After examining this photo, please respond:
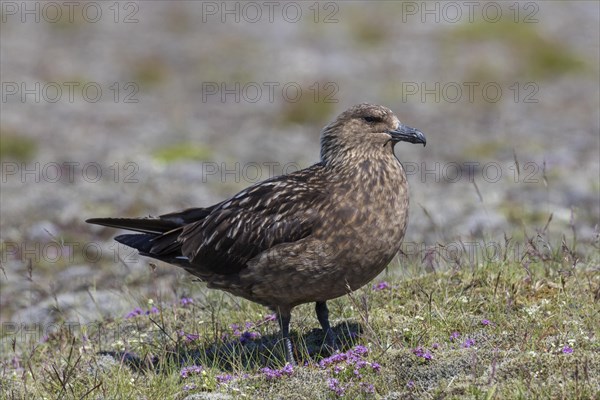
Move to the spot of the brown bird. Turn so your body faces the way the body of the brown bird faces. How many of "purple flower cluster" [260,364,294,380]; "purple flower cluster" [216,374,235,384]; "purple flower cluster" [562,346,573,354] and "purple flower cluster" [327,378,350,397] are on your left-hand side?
0

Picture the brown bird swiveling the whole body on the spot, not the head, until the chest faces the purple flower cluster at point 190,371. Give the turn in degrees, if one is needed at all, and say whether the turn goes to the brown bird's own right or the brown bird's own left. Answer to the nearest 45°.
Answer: approximately 135° to the brown bird's own right

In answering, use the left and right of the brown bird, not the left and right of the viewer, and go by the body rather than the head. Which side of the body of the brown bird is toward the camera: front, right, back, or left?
right

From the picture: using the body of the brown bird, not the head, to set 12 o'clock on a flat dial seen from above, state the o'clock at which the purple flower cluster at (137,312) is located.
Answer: The purple flower cluster is roughly at 7 o'clock from the brown bird.

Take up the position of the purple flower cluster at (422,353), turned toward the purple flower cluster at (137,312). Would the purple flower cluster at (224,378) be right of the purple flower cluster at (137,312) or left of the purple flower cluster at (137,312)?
left

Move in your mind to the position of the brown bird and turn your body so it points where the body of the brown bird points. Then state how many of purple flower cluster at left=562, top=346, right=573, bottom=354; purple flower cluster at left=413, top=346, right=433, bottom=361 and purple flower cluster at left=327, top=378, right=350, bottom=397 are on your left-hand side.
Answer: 0

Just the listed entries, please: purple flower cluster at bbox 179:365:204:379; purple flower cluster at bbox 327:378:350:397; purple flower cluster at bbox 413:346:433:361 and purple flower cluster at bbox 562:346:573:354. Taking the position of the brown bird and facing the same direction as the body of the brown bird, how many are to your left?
0

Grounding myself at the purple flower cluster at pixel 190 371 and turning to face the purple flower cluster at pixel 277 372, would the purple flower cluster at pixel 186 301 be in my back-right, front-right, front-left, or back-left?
back-left

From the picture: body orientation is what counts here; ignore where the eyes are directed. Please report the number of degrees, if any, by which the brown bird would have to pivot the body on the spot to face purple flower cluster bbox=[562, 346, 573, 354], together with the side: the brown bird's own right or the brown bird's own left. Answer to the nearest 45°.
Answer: approximately 45° to the brown bird's own right

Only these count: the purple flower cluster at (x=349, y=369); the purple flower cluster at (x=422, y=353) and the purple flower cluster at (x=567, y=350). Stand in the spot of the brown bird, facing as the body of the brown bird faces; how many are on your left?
0

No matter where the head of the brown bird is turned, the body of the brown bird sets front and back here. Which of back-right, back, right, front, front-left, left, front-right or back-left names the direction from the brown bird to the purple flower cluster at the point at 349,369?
right

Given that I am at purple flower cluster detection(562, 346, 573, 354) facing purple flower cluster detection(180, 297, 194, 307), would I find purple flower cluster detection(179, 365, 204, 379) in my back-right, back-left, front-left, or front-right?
front-left

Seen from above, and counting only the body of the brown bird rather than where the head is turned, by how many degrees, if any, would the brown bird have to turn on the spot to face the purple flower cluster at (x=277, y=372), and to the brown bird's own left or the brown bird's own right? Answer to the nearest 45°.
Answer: approximately 90° to the brown bird's own right

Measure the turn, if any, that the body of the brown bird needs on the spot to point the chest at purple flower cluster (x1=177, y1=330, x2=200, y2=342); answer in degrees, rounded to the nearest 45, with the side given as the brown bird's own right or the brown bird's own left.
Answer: approximately 180°
